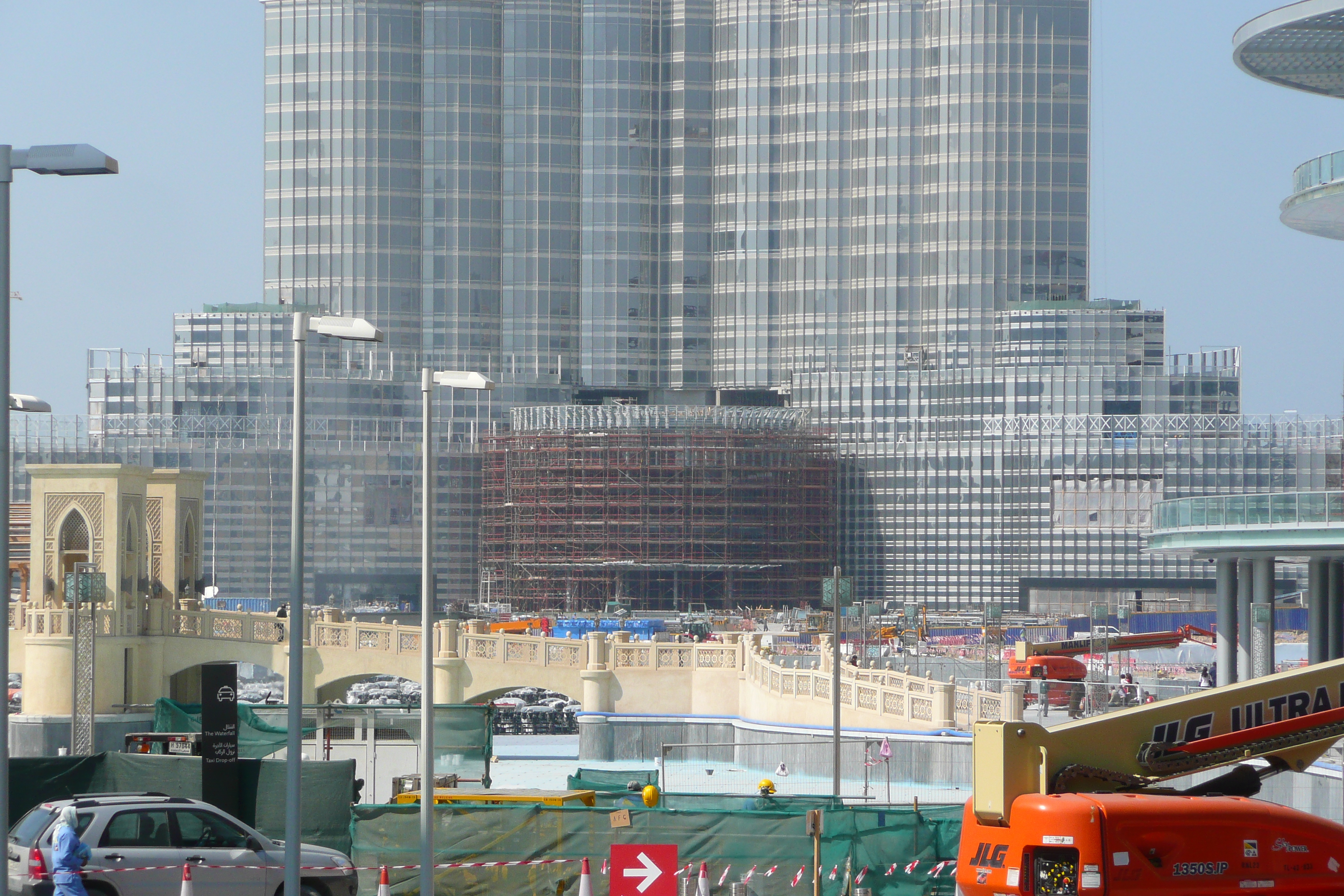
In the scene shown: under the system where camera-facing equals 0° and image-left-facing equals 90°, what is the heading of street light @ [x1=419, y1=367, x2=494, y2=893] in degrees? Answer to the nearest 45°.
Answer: approximately 270°

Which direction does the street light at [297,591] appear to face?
to the viewer's right

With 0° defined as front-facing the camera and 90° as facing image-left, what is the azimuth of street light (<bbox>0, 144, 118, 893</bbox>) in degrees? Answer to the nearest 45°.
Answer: approximately 270°

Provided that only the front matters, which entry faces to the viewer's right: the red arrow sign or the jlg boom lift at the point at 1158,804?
the jlg boom lift

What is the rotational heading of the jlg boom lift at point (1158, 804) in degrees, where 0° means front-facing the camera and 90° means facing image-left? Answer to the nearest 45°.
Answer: approximately 270°

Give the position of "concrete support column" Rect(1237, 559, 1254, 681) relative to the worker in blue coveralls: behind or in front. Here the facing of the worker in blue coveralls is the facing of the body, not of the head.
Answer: in front

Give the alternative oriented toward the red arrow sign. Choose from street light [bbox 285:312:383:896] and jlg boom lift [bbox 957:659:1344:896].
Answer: the street light

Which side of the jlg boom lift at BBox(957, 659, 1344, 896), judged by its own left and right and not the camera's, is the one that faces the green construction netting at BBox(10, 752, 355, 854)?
back

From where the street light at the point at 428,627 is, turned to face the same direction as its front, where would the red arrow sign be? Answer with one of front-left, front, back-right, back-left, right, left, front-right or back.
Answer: front-right
